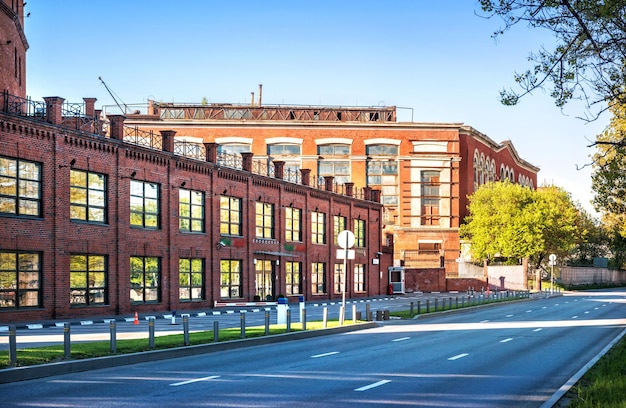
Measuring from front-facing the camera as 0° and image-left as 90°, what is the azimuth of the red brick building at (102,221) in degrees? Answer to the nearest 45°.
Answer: approximately 315°
